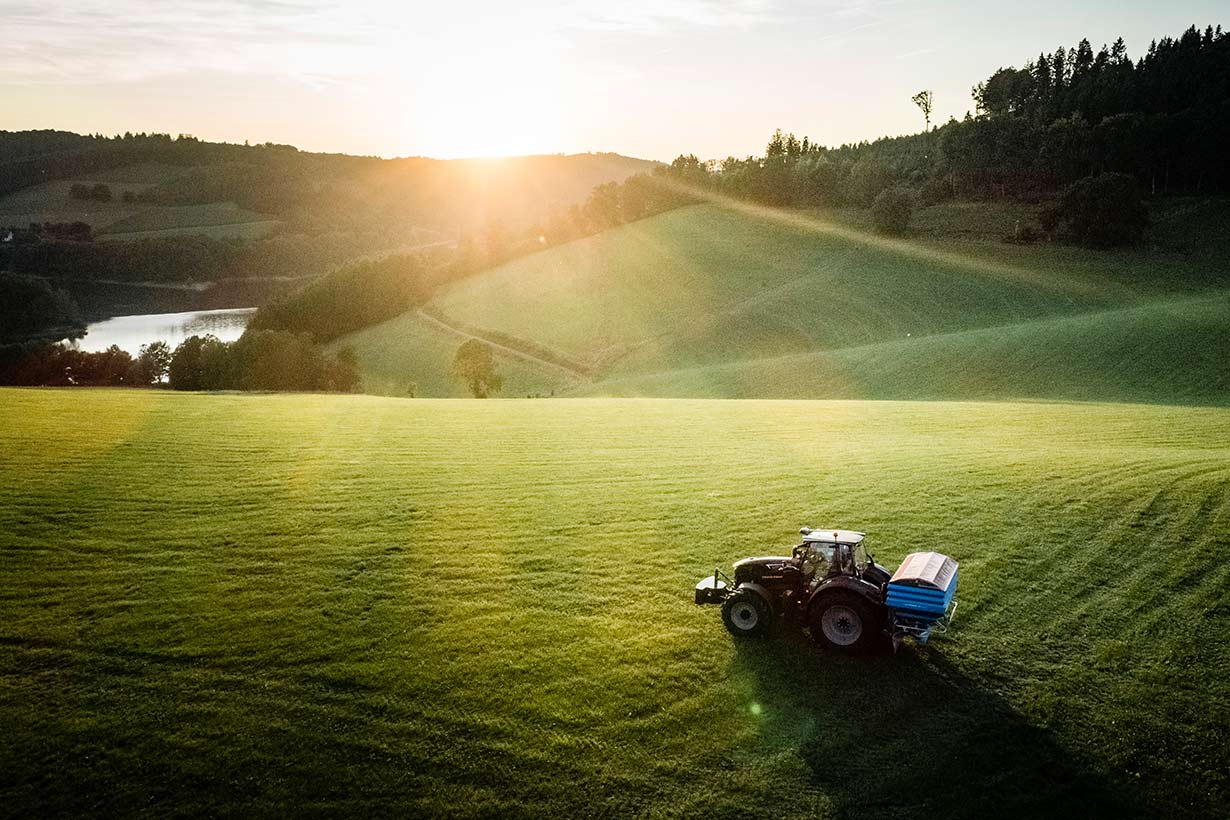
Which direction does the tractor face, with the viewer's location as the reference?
facing to the left of the viewer
